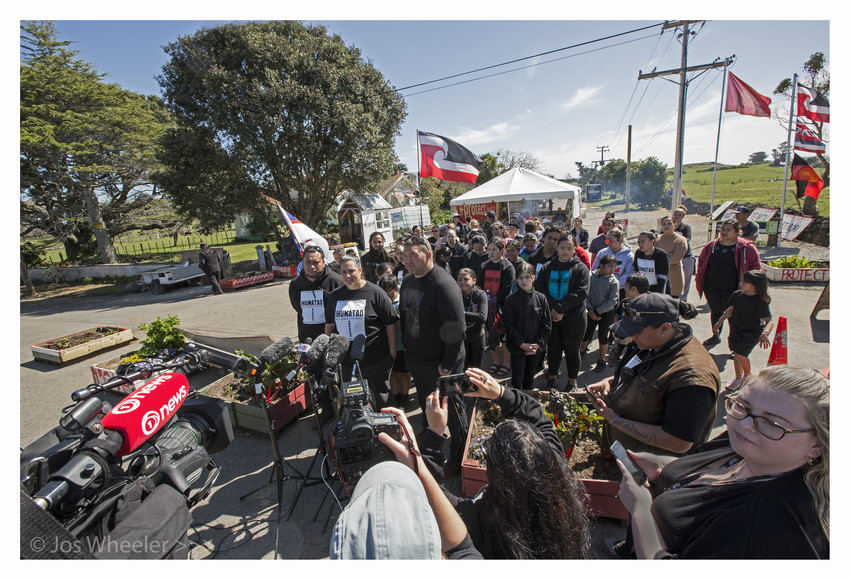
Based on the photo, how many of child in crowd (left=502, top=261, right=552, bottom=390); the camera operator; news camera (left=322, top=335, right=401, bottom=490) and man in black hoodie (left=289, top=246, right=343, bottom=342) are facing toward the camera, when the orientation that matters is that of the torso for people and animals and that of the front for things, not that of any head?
2

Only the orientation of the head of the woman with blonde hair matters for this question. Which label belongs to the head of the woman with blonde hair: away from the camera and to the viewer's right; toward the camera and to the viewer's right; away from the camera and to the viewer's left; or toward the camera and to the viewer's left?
toward the camera and to the viewer's left

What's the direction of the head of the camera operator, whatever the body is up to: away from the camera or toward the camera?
away from the camera

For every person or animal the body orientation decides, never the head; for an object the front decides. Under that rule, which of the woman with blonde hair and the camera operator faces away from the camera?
the camera operator

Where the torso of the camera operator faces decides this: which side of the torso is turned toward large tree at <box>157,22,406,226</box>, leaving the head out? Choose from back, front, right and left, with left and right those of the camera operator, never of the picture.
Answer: front

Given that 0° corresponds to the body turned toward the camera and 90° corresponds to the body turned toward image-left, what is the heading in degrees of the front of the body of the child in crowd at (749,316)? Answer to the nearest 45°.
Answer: approximately 45°

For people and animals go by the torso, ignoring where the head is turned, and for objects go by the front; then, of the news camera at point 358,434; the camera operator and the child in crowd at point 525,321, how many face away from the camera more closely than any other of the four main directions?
2

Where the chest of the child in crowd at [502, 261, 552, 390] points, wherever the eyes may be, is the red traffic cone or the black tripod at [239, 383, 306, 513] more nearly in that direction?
the black tripod

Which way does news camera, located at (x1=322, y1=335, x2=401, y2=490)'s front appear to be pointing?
away from the camera

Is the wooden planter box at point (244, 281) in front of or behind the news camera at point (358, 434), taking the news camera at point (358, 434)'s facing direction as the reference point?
in front
